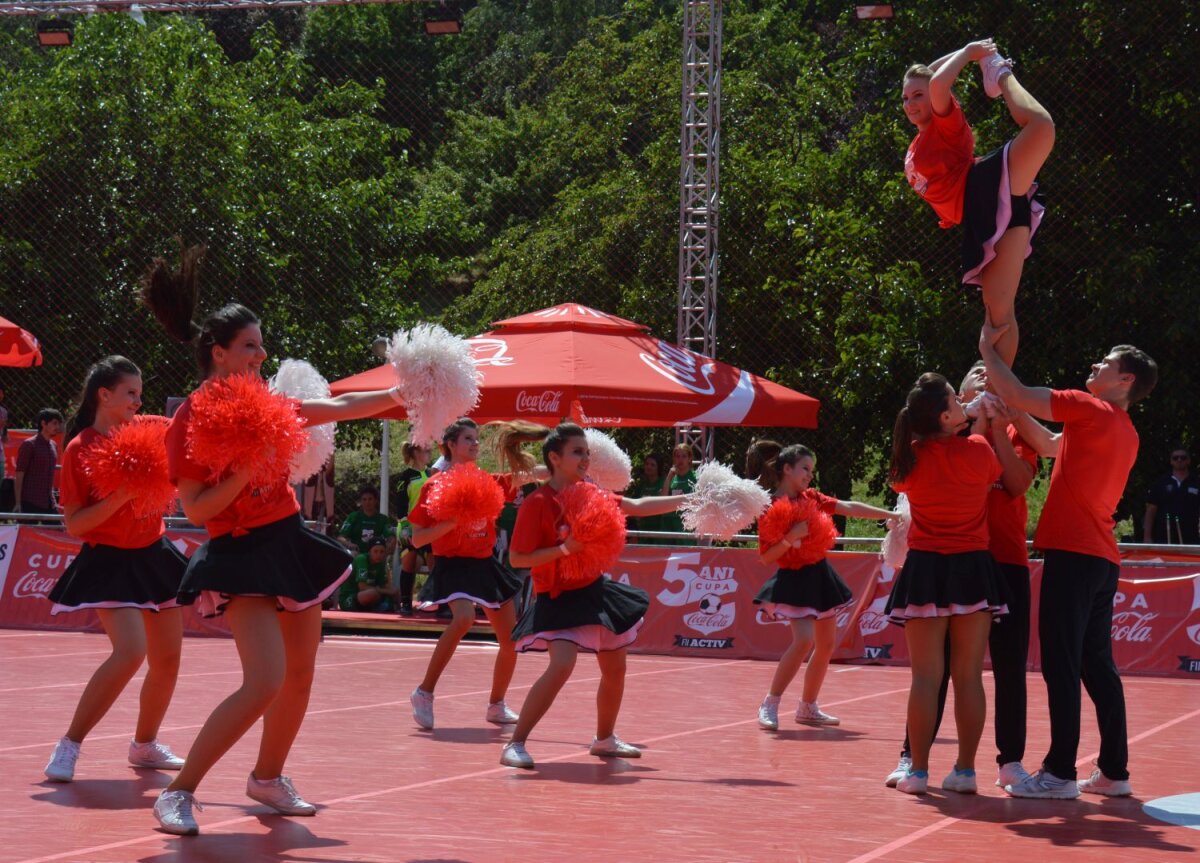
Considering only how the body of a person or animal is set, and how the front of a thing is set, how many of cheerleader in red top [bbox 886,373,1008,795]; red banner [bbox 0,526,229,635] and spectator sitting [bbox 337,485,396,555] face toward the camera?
2

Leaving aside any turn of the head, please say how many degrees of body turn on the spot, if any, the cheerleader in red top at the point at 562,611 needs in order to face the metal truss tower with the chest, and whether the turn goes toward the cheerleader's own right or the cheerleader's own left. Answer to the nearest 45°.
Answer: approximately 135° to the cheerleader's own left

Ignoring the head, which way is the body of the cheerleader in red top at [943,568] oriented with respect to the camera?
away from the camera

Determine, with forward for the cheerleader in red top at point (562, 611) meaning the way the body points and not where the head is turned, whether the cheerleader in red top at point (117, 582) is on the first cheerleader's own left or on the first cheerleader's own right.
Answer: on the first cheerleader's own right

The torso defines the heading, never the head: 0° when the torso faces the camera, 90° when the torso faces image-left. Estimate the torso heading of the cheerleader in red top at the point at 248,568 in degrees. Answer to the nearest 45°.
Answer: approximately 315°
